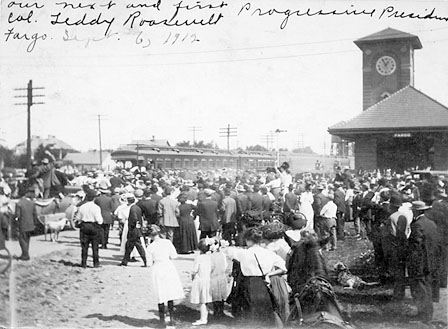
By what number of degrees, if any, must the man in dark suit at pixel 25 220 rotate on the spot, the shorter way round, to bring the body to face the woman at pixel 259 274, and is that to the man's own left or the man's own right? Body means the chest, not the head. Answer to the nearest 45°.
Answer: approximately 90° to the man's own right

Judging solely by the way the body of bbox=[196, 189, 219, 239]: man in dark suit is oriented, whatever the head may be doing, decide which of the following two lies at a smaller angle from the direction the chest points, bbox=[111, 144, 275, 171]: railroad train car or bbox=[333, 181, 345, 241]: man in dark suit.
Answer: the railroad train car

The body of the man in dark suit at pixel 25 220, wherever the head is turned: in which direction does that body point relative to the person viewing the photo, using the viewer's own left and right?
facing away from the viewer and to the right of the viewer

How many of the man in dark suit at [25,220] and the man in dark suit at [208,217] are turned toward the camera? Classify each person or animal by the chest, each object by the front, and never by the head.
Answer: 0

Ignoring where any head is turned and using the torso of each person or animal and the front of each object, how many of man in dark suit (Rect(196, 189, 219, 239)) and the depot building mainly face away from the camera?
1

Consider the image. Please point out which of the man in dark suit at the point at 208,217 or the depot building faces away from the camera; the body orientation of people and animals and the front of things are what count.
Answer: the man in dark suit

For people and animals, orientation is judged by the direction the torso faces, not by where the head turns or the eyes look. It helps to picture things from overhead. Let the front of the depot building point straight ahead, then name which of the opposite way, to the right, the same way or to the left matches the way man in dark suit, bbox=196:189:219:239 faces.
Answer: the opposite way

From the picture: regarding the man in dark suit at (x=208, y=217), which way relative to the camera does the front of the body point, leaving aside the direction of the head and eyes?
away from the camera

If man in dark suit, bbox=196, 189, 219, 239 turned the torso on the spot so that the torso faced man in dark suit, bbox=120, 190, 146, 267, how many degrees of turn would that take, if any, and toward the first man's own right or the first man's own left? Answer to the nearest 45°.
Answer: approximately 135° to the first man's own left

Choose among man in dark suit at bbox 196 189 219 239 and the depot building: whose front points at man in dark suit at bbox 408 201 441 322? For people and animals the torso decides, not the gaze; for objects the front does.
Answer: the depot building

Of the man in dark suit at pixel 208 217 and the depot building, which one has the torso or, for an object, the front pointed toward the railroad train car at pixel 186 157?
the man in dark suit

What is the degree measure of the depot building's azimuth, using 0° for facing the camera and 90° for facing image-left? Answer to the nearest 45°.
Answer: approximately 0°

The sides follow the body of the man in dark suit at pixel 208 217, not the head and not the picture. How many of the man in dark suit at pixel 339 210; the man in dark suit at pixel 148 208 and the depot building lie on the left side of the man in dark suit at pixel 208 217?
1

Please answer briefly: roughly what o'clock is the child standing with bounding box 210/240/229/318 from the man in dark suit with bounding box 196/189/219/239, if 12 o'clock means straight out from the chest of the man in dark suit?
The child standing is roughly at 6 o'clock from the man in dark suit.
